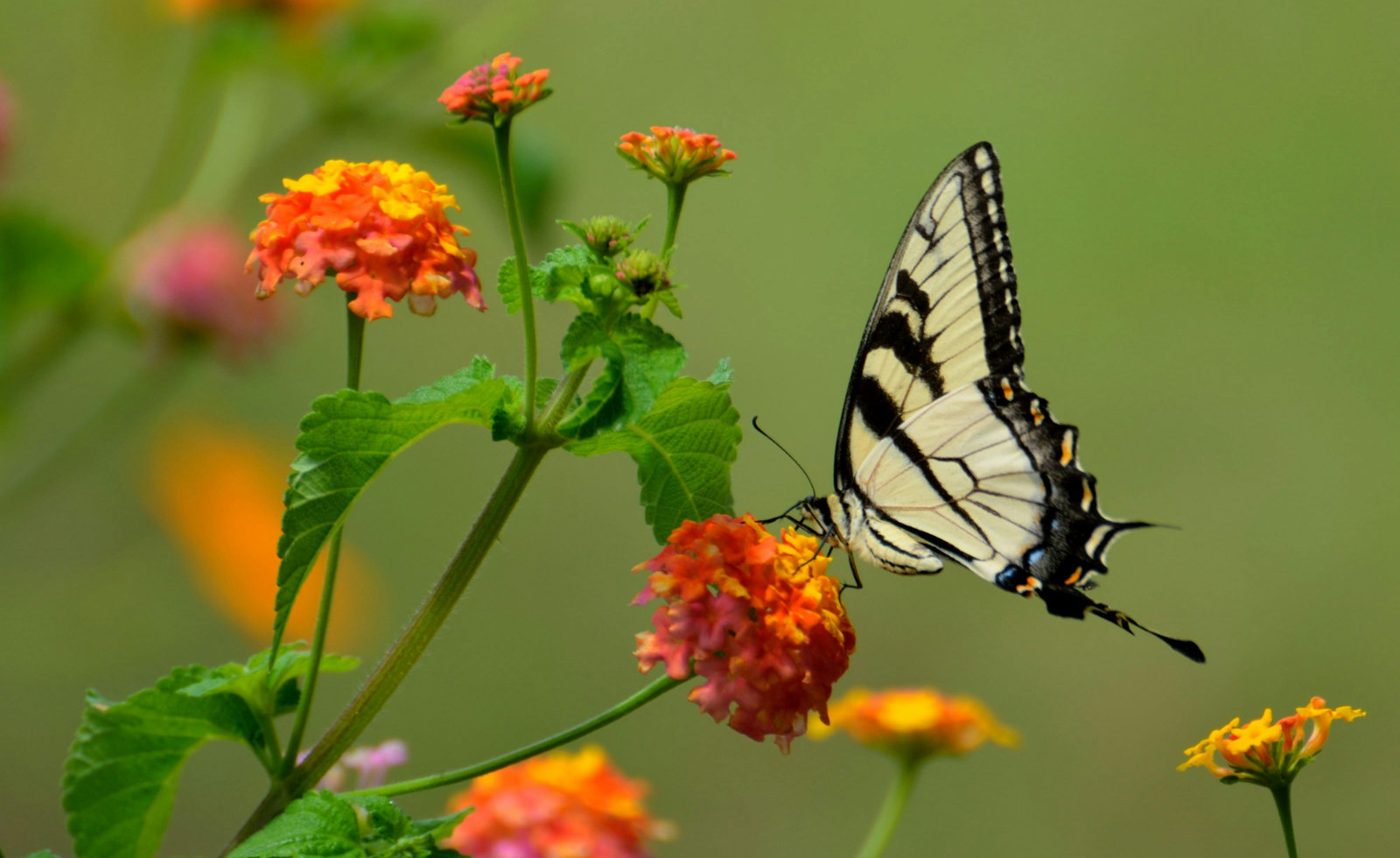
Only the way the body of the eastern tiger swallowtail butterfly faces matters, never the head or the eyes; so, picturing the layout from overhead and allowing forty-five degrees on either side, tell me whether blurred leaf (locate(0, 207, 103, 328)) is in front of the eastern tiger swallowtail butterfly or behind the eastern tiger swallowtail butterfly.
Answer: in front

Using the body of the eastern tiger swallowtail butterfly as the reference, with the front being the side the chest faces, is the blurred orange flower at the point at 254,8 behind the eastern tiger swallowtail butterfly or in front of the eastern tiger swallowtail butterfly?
in front

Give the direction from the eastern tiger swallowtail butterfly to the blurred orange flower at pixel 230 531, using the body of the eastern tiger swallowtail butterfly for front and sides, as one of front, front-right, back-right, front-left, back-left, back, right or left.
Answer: front-right

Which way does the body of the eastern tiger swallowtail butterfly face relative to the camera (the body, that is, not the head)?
to the viewer's left
